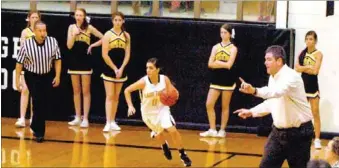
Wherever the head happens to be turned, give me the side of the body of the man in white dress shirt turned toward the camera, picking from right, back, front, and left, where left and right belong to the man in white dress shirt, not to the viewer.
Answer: left

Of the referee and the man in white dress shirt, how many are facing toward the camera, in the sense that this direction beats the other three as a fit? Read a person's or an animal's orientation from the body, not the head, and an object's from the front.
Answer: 1

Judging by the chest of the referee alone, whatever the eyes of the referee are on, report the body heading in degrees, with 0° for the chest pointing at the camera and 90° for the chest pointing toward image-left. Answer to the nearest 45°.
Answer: approximately 0°

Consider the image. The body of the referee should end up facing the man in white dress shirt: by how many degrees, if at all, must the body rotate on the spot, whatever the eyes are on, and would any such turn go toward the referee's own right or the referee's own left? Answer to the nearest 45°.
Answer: approximately 45° to the referee's own left

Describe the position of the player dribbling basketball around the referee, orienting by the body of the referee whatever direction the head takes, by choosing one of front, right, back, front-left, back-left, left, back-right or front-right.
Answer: front-left
